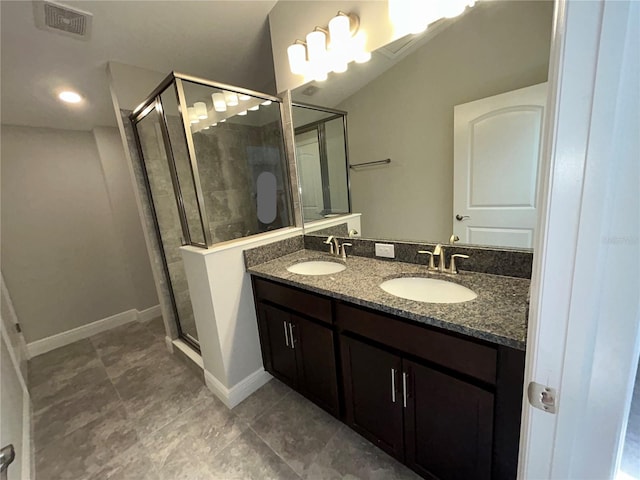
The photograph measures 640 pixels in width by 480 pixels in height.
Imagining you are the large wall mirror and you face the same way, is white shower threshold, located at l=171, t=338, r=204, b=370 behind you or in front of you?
in front

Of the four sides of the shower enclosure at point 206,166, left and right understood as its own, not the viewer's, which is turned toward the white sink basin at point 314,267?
left

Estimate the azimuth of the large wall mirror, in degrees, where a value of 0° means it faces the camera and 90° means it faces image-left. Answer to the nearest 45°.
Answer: approximately 45°

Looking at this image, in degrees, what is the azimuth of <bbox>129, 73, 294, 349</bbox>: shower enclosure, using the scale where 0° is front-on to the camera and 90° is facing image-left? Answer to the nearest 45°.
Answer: approximately 45°

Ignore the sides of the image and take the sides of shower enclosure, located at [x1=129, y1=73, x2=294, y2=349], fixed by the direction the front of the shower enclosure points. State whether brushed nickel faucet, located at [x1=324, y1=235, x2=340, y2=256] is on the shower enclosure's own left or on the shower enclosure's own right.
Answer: on the shower enclosure's own left

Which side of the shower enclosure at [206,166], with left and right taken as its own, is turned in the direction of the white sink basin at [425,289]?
left

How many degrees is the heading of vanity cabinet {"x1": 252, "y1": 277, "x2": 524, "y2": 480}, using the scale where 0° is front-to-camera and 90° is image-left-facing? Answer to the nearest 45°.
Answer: approximately 45°

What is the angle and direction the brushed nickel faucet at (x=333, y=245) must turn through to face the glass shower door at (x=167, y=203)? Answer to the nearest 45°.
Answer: approximately 45° to its right

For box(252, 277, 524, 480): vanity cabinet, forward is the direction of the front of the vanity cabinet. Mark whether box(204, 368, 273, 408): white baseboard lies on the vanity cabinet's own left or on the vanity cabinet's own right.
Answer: on the vanity cabinet's own right

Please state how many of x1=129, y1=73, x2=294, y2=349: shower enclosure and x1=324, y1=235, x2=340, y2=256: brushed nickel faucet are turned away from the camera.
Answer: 0
